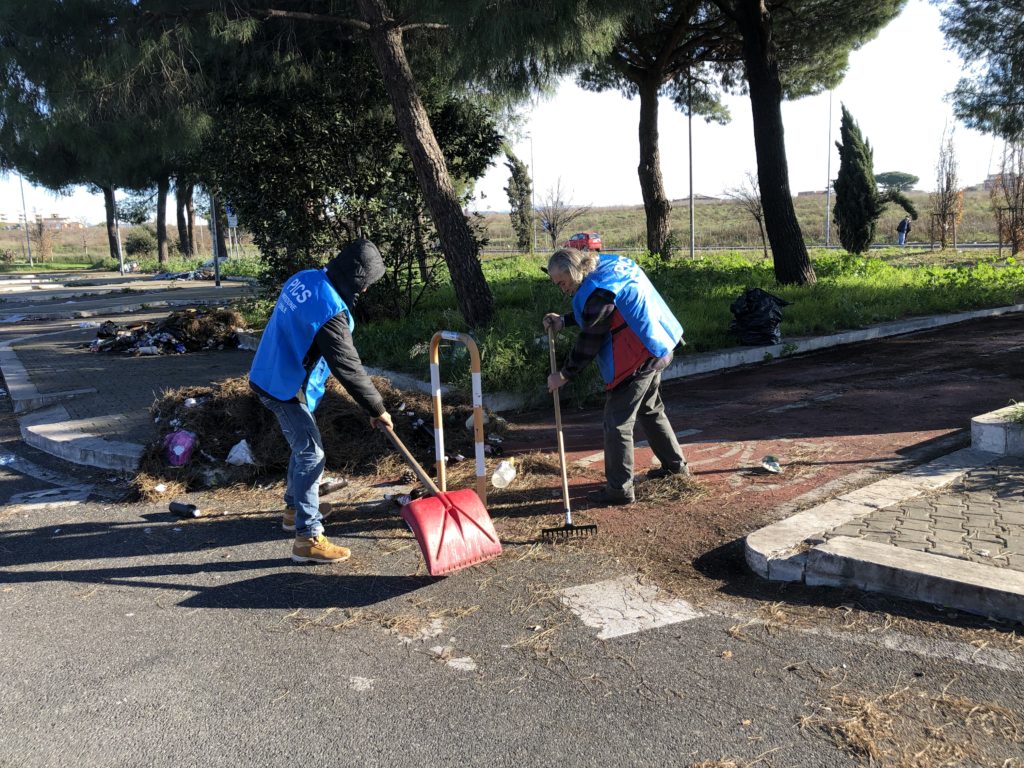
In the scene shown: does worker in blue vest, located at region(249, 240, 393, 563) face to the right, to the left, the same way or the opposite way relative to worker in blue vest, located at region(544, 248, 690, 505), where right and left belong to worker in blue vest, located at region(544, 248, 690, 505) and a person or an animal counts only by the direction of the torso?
the opposite way

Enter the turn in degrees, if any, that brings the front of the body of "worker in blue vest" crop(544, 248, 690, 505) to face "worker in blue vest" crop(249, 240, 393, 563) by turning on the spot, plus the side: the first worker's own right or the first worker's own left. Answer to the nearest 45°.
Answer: approximately 45° to the first worker's own left

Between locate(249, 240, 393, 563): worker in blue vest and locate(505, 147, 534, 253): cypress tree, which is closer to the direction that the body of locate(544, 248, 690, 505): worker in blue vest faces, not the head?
the worker in blue vest

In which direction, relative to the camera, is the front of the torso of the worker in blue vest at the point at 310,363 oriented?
to the viewer's right

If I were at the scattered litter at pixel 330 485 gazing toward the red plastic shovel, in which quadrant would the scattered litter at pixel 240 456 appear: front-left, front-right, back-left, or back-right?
back-right

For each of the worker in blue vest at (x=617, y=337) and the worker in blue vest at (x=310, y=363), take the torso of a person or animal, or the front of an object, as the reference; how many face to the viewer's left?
1

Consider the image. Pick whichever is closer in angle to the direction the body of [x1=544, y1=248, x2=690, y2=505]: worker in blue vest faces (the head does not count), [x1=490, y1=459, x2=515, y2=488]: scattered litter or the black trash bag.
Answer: the scattered litter

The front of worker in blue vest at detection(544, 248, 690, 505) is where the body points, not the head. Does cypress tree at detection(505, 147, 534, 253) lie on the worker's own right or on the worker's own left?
on the worker's own right

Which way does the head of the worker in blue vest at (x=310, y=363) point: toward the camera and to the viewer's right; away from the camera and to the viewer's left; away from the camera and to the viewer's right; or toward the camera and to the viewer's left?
away from the camera and to the viewer's right

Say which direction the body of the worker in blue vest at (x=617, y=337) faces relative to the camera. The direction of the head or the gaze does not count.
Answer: to the viewer's left
